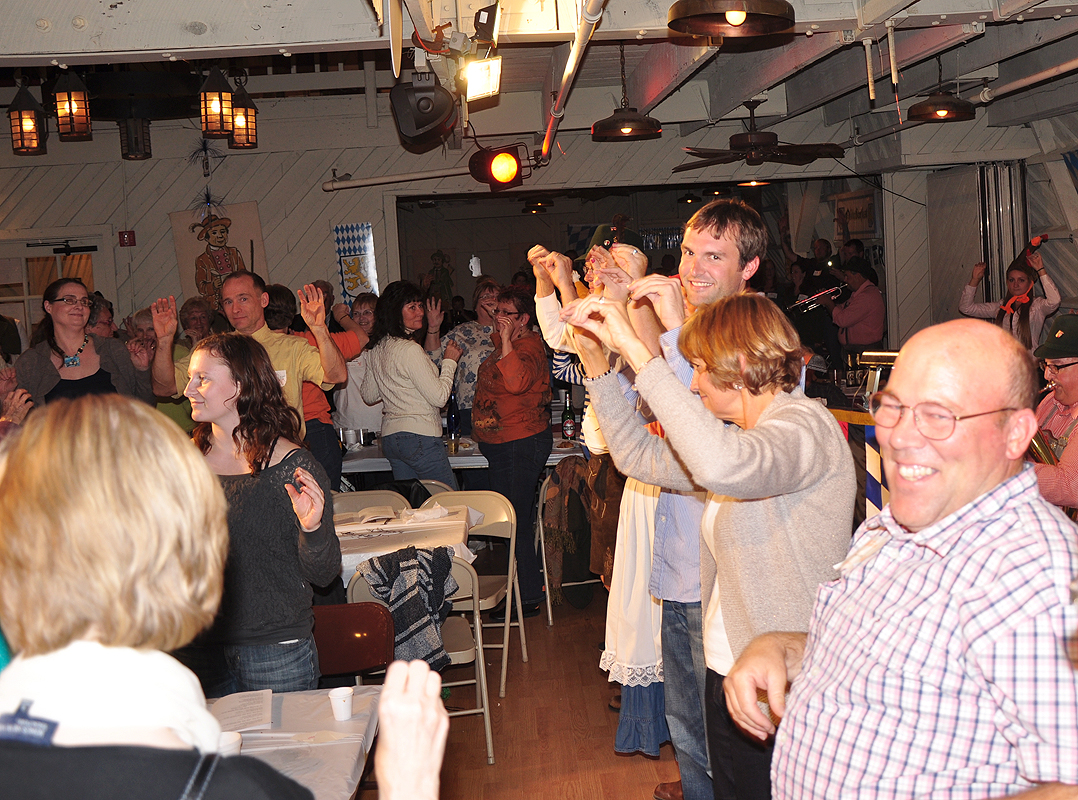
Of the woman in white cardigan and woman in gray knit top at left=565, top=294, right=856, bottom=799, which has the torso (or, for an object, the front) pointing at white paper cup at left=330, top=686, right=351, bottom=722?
the woman in gray knit top

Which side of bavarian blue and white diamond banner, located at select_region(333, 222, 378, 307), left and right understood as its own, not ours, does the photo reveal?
front

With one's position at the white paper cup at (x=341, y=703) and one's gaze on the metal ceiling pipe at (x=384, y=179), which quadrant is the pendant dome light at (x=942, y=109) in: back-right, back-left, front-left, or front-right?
front-right

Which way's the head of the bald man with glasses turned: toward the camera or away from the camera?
toward the camera

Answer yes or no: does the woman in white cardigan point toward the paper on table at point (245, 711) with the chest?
no

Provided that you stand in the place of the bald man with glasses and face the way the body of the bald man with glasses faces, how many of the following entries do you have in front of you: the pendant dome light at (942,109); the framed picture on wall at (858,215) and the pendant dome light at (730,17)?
0

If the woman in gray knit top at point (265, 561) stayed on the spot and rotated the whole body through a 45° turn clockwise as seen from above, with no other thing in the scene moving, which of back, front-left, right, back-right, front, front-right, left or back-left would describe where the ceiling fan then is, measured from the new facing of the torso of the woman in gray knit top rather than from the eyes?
back-right

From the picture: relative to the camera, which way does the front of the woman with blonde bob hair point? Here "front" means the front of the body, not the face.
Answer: away from the camera

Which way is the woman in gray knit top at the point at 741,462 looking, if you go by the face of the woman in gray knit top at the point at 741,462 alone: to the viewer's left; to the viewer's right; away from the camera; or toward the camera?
to the viewer's left

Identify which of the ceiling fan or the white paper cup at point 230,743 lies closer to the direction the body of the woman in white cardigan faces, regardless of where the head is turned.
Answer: the ceiling fan

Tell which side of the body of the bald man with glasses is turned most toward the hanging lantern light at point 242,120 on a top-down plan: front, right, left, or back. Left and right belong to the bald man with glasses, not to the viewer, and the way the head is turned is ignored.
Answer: right

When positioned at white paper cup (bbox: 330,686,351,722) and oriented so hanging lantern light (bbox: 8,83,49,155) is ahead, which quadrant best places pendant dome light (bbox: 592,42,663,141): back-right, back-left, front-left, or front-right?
front-right

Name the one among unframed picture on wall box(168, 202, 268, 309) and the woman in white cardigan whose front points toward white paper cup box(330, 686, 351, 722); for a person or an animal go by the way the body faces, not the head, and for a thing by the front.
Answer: the unframed picture on wall

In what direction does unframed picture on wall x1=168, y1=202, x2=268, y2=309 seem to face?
toward the camera

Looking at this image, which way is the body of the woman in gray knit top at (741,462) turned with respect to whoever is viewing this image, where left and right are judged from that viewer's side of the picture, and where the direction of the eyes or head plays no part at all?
facing to the left of the viewer

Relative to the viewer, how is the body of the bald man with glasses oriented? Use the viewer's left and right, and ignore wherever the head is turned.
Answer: facing the viewer and to the left of the viewer

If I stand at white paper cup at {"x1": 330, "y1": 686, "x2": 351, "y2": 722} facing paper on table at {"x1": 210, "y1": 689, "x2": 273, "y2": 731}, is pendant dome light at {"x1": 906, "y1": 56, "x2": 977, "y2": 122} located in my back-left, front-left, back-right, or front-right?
back-right

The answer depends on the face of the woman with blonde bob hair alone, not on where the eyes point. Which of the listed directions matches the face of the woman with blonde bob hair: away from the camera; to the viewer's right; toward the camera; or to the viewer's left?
away from the camera

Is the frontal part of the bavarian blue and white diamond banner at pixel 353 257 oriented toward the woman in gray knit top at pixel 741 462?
yes
